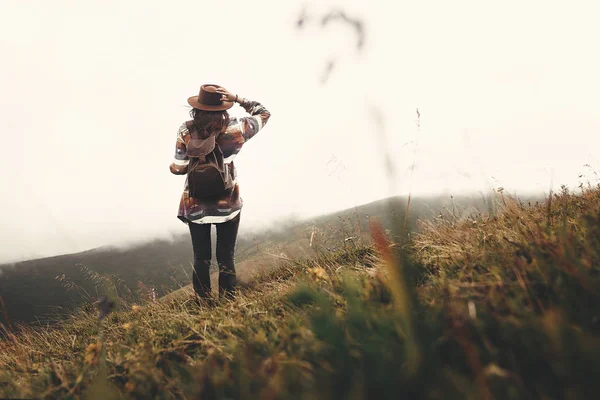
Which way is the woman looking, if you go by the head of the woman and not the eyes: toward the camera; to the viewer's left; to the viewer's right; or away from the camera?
away from the camera

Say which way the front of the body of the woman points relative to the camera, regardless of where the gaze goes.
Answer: away from the camera
